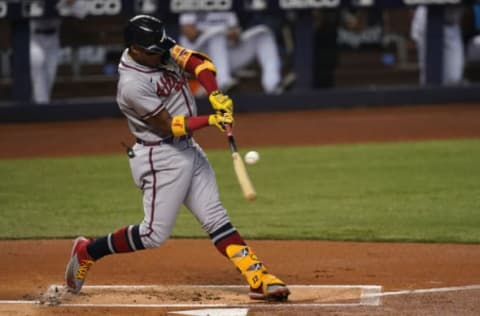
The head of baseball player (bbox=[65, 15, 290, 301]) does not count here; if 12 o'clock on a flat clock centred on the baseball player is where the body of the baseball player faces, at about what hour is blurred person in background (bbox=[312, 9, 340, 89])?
The blurred person in background is roughly at 8 o'clock from the baseball player.

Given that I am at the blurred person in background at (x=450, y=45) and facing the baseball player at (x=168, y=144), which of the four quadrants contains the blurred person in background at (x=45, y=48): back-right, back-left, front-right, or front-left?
front-right

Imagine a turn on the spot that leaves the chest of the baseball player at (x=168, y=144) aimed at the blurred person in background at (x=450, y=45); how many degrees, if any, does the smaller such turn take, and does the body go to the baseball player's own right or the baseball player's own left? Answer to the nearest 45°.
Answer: approximately 90° to the baseball player's own left

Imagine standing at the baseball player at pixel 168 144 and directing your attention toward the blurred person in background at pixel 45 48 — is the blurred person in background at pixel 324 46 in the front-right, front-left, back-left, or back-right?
front-right

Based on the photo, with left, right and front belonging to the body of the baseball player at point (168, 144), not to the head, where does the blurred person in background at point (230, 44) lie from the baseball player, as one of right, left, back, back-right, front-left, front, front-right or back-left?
back-left

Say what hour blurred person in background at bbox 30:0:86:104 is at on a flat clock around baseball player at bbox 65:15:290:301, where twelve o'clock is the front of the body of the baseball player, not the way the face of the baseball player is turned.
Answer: The blurred person in background is roughly at 7 o'clock from the baseball player.
